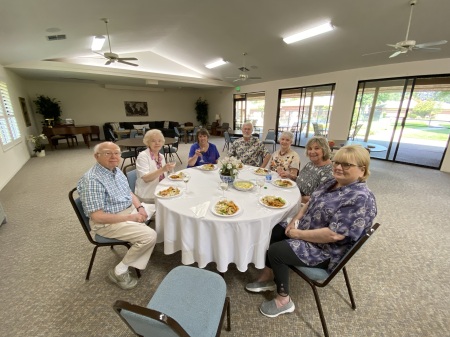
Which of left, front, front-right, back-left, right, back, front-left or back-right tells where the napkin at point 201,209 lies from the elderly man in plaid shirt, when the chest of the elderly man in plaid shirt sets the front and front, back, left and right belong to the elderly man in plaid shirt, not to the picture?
front

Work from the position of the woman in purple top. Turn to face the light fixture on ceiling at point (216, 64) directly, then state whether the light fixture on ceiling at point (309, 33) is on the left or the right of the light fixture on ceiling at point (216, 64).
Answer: right

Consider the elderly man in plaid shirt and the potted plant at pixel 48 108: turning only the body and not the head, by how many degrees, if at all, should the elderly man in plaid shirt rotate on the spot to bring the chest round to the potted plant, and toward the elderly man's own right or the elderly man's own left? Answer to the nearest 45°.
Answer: approximately 135° to the elderly man's own left

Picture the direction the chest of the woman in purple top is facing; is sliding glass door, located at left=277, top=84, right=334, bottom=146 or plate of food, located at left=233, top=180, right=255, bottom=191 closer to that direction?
the plate of food

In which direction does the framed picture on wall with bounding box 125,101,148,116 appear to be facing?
toward the camera

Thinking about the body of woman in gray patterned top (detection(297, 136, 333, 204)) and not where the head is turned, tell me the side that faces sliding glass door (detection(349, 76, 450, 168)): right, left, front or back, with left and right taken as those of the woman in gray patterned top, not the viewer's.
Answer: back

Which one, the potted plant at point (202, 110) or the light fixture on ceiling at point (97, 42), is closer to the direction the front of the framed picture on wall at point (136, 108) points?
the light fixture on ceiling

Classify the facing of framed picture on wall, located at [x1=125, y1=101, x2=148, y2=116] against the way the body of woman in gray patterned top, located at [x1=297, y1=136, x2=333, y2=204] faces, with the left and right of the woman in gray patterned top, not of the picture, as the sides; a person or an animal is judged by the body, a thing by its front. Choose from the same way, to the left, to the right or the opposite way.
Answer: to the left

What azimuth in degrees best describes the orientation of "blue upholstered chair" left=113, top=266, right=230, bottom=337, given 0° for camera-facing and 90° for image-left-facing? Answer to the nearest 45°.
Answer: approximately 225°

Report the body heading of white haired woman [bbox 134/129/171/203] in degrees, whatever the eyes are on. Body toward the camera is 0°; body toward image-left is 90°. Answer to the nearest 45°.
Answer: approximately 315°

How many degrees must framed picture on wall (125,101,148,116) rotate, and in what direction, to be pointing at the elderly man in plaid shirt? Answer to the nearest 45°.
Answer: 0° — it already faces them

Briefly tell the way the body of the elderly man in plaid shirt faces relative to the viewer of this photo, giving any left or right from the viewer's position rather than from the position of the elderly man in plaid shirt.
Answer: facing the viewer and to the right of the viewer

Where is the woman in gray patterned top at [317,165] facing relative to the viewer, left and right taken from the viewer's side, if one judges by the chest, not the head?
facing the viewer and to the left of the viewer

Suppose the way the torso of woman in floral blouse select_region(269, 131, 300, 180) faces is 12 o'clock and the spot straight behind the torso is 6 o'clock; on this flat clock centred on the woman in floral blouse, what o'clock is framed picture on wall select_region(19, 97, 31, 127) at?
The framed picture on wall is roughly at 2 o'clock from the woman in floral blouse.
